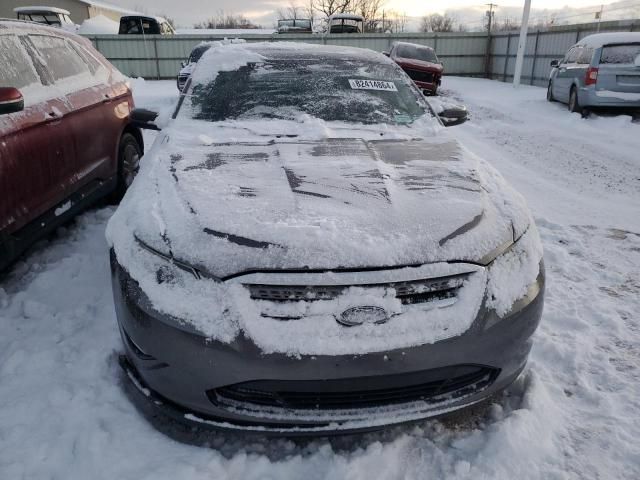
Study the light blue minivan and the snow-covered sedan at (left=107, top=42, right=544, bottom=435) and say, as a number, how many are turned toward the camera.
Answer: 1

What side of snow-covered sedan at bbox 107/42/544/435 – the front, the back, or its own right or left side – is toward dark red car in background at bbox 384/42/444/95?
back

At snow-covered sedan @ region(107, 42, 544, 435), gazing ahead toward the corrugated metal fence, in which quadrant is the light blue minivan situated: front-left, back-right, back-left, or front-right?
front-right

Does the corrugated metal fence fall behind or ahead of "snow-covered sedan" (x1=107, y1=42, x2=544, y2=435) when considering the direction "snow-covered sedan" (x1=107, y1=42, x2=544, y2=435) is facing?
behind

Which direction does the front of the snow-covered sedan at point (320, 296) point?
toward the camera

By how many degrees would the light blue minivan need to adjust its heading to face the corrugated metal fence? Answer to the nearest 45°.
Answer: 0° — it already faces it

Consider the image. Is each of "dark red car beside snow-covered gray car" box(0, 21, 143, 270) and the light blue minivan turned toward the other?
no

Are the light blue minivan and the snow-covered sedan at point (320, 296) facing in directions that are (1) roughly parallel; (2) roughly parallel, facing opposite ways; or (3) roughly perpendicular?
roughly parallel, facing opposite ways

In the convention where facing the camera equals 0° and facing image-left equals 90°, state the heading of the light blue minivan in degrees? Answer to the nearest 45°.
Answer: approximately 135°

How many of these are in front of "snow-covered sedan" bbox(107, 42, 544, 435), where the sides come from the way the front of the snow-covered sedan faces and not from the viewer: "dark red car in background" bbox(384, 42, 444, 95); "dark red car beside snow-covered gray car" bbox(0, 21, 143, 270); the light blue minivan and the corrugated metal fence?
0

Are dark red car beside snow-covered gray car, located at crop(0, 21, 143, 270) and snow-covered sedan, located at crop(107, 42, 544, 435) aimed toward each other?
no

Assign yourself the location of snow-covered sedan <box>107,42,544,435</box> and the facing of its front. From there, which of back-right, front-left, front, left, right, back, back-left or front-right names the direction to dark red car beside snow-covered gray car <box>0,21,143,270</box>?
back-right

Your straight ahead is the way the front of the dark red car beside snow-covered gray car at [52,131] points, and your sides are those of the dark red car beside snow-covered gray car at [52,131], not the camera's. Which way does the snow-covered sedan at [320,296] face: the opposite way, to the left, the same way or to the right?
the same way

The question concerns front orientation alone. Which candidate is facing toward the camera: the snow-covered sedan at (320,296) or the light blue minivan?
the snow-covered sedan

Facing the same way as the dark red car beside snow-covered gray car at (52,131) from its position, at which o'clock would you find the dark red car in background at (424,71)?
the dark red car in background at (424,71) is roughly at 6 o'clock from the dark red car beside snow-covered gray car at (52,131).

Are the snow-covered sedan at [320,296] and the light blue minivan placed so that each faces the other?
no

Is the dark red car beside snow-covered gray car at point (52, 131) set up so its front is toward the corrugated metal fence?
no
